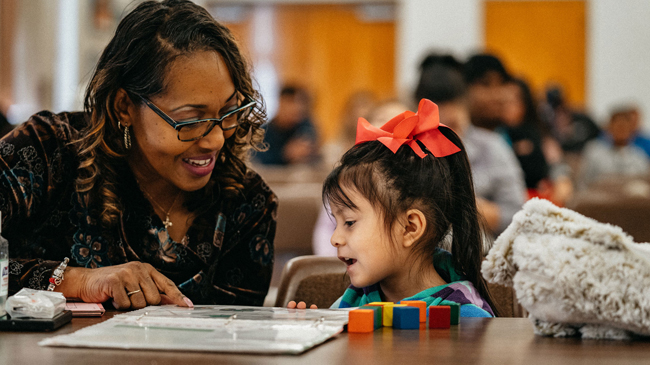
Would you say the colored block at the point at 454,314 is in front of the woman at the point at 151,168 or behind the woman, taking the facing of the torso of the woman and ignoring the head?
in front

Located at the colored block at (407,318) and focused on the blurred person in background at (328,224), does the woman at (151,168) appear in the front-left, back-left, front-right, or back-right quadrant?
front-left

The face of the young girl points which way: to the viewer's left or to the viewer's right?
to the viewer's left

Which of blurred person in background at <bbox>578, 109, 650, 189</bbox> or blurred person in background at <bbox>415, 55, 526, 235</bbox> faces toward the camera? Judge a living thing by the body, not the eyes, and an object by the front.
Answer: blurred person in background at <bbox>578, 109, 650, 189</bbox>

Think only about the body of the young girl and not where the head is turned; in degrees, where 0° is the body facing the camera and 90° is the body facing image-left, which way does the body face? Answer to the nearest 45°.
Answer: approximately 90°

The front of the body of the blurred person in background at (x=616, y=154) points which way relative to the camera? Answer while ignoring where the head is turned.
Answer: toward the camera

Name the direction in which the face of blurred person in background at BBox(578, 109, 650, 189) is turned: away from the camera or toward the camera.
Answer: toward the camera

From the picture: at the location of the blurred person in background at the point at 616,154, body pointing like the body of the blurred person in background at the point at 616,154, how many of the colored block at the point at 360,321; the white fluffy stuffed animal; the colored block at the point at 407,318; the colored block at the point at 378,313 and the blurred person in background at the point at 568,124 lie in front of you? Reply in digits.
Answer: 4

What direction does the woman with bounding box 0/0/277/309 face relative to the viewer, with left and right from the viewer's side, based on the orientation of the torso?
facing the viewer and to the right of the viewer
